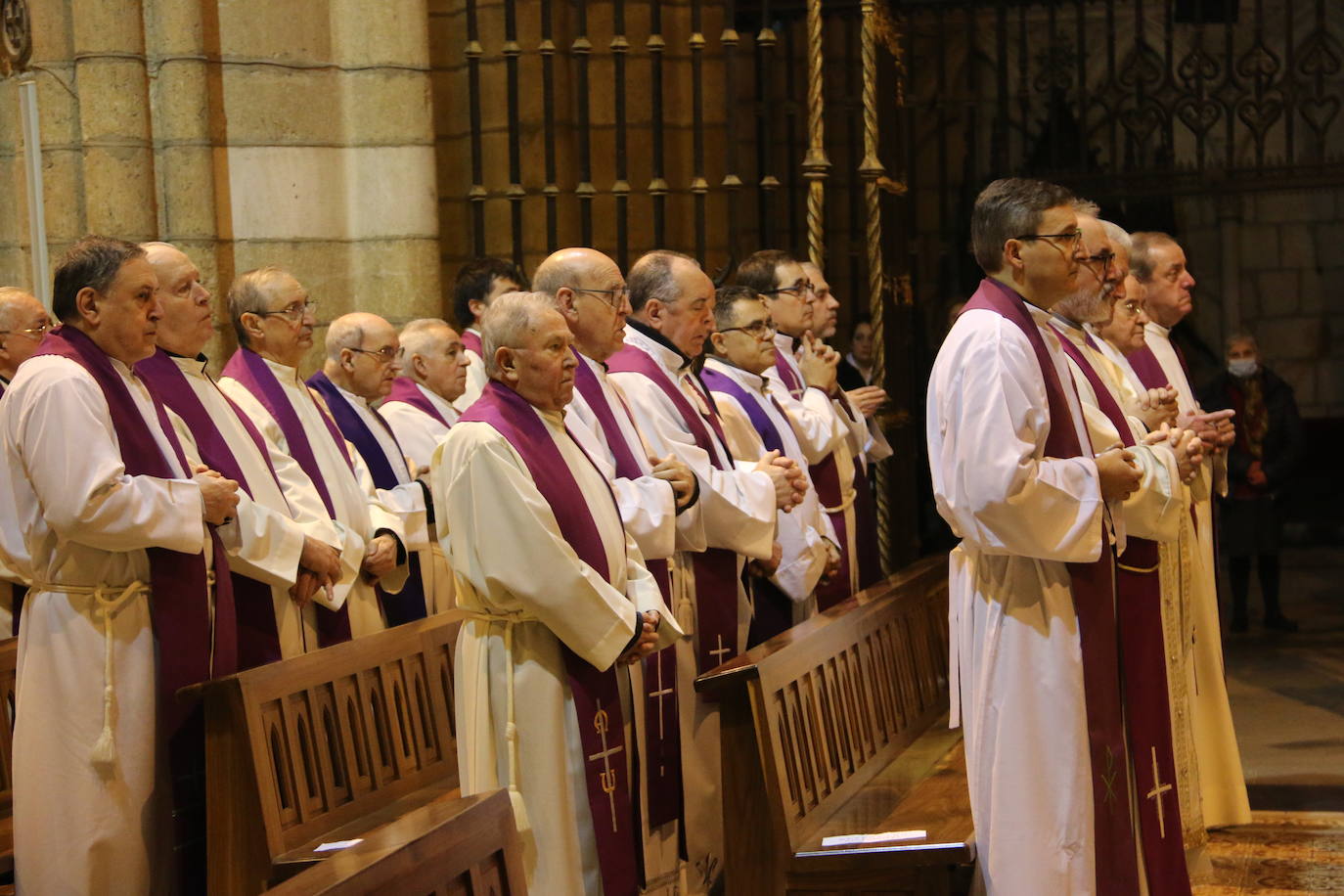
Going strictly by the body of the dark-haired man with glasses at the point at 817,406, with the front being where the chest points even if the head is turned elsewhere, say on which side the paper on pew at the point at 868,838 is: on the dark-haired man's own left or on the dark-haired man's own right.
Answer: on the dark-haired man's own right

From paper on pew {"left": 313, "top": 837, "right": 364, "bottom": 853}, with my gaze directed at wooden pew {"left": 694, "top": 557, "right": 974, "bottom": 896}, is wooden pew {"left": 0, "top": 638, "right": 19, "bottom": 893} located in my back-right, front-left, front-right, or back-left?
back-left

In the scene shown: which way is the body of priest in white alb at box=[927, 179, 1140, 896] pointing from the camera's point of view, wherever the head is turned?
to the viewer's right

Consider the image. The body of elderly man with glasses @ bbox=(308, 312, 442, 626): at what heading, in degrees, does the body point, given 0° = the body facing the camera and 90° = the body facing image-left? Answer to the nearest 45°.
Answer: approximately 315°

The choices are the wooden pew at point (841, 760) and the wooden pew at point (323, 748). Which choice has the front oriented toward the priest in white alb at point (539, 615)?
the wooden pew at point (323, 748)

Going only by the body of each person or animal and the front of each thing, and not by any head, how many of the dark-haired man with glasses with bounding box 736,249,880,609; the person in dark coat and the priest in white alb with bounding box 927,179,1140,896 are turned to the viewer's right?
2

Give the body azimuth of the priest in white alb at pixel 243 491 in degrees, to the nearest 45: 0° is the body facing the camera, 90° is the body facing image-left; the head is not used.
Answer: approximately 315°

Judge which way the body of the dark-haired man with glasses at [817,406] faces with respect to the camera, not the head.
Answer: to the viewer's right

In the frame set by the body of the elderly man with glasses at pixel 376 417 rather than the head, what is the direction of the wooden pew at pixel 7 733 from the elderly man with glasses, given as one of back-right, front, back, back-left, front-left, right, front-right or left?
right

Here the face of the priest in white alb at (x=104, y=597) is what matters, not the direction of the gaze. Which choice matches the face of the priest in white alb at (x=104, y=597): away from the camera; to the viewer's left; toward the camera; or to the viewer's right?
to the viewer's right

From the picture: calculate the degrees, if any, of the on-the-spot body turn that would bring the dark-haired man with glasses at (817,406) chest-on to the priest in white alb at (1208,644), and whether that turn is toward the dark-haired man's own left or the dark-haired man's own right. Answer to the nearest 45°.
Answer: approximately 45° to the dark-haired man's own right

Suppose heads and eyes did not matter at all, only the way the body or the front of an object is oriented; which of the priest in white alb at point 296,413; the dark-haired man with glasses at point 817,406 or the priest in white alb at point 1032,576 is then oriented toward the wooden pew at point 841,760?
the priest in white alb at point 296,413

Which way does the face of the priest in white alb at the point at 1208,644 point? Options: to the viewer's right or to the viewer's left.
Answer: to the viewer's right

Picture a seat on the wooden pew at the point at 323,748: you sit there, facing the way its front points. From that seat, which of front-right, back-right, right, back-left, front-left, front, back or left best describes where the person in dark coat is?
left
